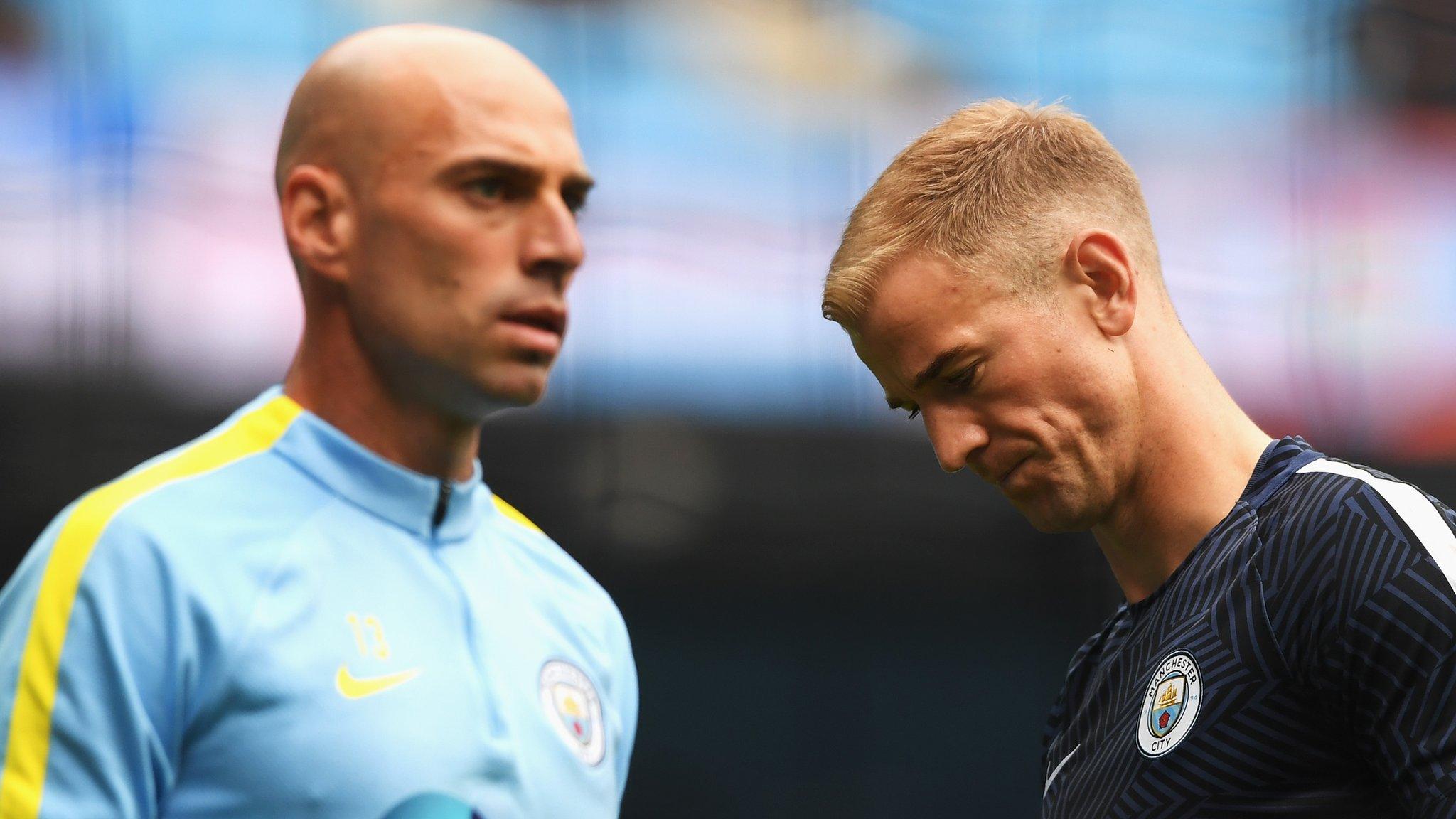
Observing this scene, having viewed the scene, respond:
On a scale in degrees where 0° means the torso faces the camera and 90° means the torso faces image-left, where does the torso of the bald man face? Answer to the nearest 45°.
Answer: approximately 315°

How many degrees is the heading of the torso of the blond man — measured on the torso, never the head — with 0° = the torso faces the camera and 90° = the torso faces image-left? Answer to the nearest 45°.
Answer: approximately 45°

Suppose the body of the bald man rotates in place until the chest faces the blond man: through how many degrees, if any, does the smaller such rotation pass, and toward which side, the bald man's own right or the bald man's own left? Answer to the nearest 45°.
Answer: approximately 45° to the bald man's own left

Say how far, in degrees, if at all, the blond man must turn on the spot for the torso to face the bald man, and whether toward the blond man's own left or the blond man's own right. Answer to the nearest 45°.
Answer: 0° — they already face them
